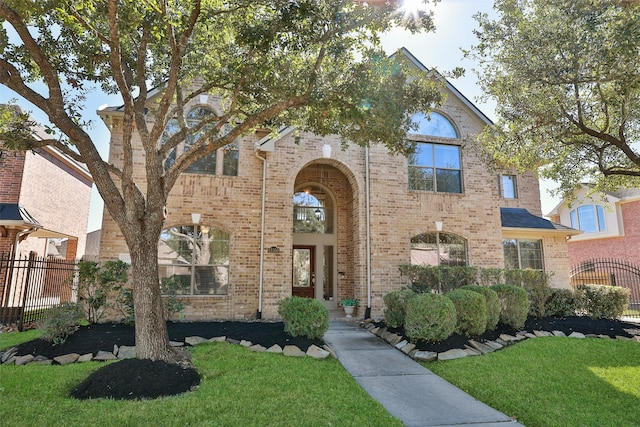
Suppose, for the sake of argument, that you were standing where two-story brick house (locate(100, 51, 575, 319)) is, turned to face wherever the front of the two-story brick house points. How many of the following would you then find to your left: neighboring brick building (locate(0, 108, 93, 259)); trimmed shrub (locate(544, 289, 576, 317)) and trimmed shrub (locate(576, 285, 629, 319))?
2

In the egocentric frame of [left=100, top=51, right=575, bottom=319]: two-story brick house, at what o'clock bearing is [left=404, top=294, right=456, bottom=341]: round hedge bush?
The round hedge bush is roughly at 11 o'clock from the two-story brick house.

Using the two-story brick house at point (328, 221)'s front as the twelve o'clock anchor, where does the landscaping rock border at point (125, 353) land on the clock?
The landscaping rock border is roughly at 1 o'clock from the two-story brick house.

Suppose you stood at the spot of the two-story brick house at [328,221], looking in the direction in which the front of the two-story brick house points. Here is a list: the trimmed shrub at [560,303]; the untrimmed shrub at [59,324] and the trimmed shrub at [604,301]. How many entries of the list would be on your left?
2

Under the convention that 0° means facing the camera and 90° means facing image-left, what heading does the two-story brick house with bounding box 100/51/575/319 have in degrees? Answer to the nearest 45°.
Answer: approximately 0°

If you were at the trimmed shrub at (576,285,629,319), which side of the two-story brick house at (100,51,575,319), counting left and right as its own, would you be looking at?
left

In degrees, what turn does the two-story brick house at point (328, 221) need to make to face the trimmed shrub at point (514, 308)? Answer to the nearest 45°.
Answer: approximately 45° to its left

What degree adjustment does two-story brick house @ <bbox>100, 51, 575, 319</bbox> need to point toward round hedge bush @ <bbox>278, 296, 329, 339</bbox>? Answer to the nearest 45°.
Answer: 0° — it already faces it

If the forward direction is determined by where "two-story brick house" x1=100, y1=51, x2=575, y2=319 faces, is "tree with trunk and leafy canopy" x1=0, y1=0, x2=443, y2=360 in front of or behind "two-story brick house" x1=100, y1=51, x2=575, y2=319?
in front

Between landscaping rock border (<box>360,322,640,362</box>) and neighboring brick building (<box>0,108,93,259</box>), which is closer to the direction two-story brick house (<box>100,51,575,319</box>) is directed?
the landscaping rock border

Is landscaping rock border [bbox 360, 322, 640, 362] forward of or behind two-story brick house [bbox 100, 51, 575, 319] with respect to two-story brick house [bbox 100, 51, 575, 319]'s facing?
forward

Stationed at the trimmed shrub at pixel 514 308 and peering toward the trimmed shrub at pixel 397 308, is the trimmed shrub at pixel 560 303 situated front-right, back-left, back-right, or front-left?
back-right

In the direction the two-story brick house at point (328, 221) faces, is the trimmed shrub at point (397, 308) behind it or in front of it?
in front

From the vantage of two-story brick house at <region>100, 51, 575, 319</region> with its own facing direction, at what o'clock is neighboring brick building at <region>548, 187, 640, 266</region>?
The neighboring brick building is roughly at 8 o'clock from the two-story brick house.

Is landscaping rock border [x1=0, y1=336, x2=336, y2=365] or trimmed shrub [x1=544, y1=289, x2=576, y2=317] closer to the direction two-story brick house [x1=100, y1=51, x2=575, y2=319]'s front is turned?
the landscaping rock border

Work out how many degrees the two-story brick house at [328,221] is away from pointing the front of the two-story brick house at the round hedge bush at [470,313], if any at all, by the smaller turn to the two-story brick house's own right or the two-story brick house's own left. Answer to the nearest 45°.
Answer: approximately 45° to the two-story brick house's own left
